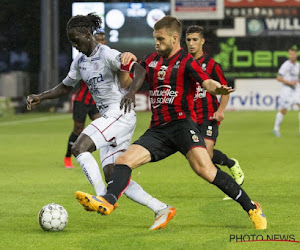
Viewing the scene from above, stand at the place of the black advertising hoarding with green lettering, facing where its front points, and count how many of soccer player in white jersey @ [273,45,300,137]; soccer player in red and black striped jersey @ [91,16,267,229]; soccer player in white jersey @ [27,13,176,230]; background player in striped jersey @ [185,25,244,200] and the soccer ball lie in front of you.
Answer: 5

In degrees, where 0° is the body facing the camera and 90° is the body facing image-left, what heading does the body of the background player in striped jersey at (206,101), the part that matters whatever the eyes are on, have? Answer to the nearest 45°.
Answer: approximately 45°

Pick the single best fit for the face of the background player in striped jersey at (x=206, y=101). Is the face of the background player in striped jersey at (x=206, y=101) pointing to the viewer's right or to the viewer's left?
to the viewer's left

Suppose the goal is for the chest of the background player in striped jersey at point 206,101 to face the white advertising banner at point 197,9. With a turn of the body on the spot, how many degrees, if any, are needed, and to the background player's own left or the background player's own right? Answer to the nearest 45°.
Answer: approximately 135° to the background player's own right

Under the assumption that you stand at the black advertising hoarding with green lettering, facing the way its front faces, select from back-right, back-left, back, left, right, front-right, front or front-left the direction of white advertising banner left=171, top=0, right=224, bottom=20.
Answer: right

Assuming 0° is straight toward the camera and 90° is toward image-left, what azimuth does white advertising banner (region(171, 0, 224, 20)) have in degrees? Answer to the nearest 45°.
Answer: approximately 0°

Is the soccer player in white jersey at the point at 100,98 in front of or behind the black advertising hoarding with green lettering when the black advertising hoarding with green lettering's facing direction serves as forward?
in front
